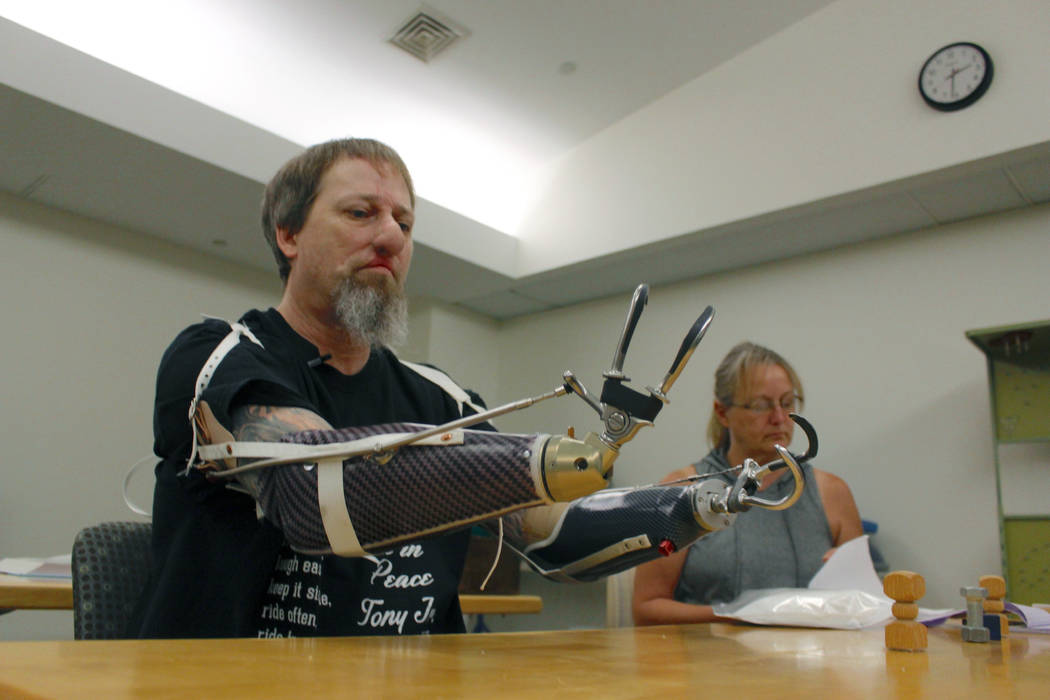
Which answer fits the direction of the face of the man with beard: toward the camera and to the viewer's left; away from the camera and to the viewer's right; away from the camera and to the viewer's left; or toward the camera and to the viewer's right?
toward the camera and to the viewer's right

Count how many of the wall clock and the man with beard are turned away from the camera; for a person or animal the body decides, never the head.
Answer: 0

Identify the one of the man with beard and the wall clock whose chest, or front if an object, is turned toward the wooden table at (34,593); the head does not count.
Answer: the wall clock

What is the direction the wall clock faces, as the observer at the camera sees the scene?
facing the viewer and to the left of the viewer

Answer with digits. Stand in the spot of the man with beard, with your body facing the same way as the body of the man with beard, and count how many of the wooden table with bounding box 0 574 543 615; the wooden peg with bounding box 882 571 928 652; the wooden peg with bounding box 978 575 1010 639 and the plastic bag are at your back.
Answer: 1

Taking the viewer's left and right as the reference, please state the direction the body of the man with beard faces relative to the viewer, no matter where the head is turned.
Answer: facing the viewer and to the right of the viewer

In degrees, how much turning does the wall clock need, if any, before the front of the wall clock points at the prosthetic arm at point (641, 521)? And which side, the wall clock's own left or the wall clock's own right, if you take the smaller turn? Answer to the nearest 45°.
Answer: approximately 45° to the wall clock's own left

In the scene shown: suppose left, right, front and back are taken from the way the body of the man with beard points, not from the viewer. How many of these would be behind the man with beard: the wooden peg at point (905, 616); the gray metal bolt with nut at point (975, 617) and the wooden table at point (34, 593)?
1

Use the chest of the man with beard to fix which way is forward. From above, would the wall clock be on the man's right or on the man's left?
on the man's left

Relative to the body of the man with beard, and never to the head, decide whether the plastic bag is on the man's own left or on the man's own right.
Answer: on the man's own left

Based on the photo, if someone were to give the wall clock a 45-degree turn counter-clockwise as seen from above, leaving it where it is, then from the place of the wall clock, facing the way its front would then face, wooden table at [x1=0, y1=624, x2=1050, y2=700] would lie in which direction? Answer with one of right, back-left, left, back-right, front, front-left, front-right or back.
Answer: front
